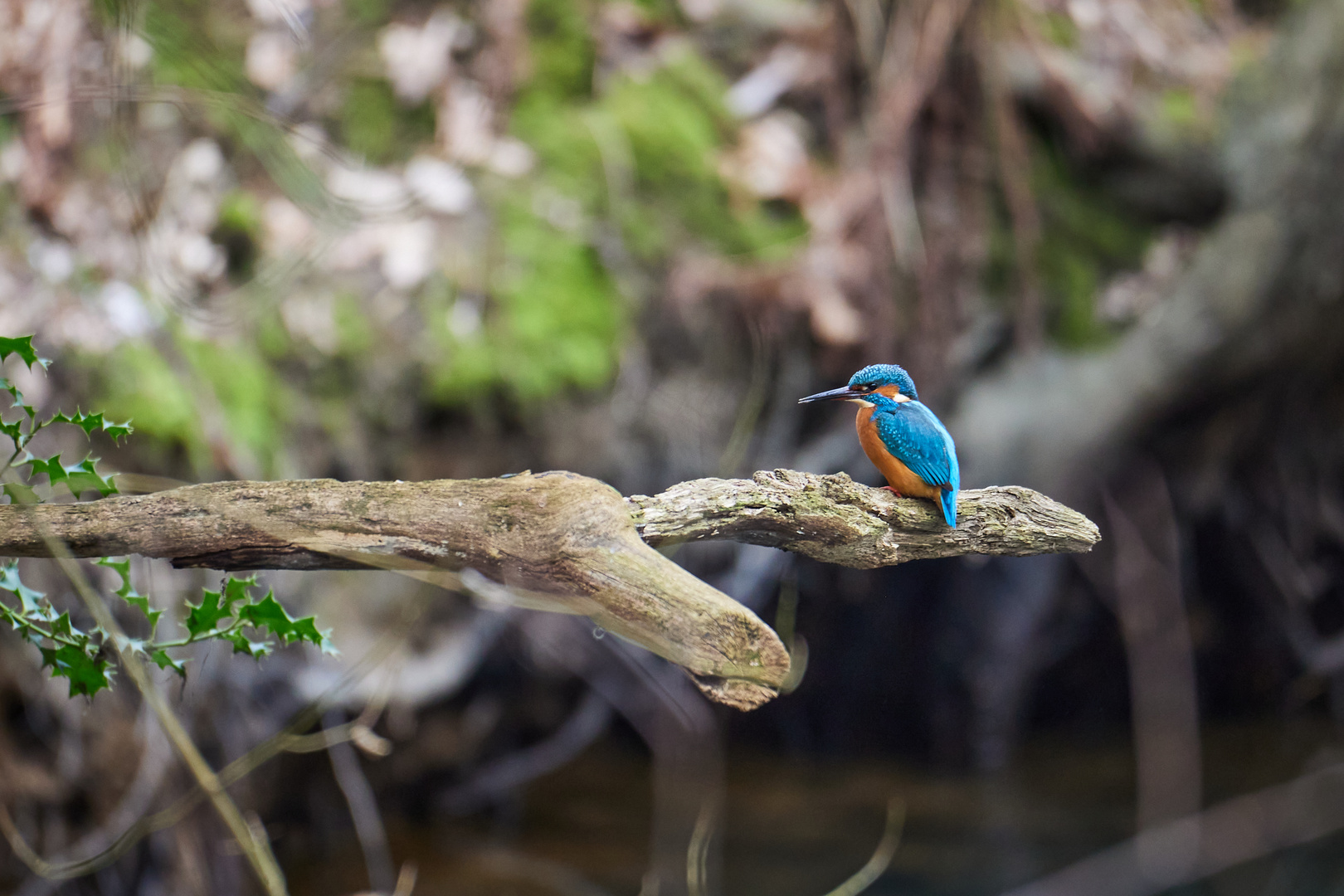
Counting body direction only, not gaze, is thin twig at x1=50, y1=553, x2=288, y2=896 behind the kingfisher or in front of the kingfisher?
in front

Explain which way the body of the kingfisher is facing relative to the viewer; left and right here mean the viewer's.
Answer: facing to the left of the viewer
